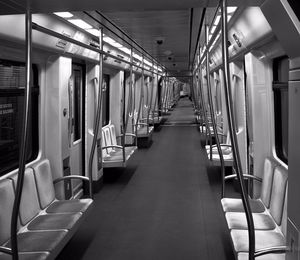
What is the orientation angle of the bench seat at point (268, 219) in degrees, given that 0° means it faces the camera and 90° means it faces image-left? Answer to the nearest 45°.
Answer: approximately 90°
